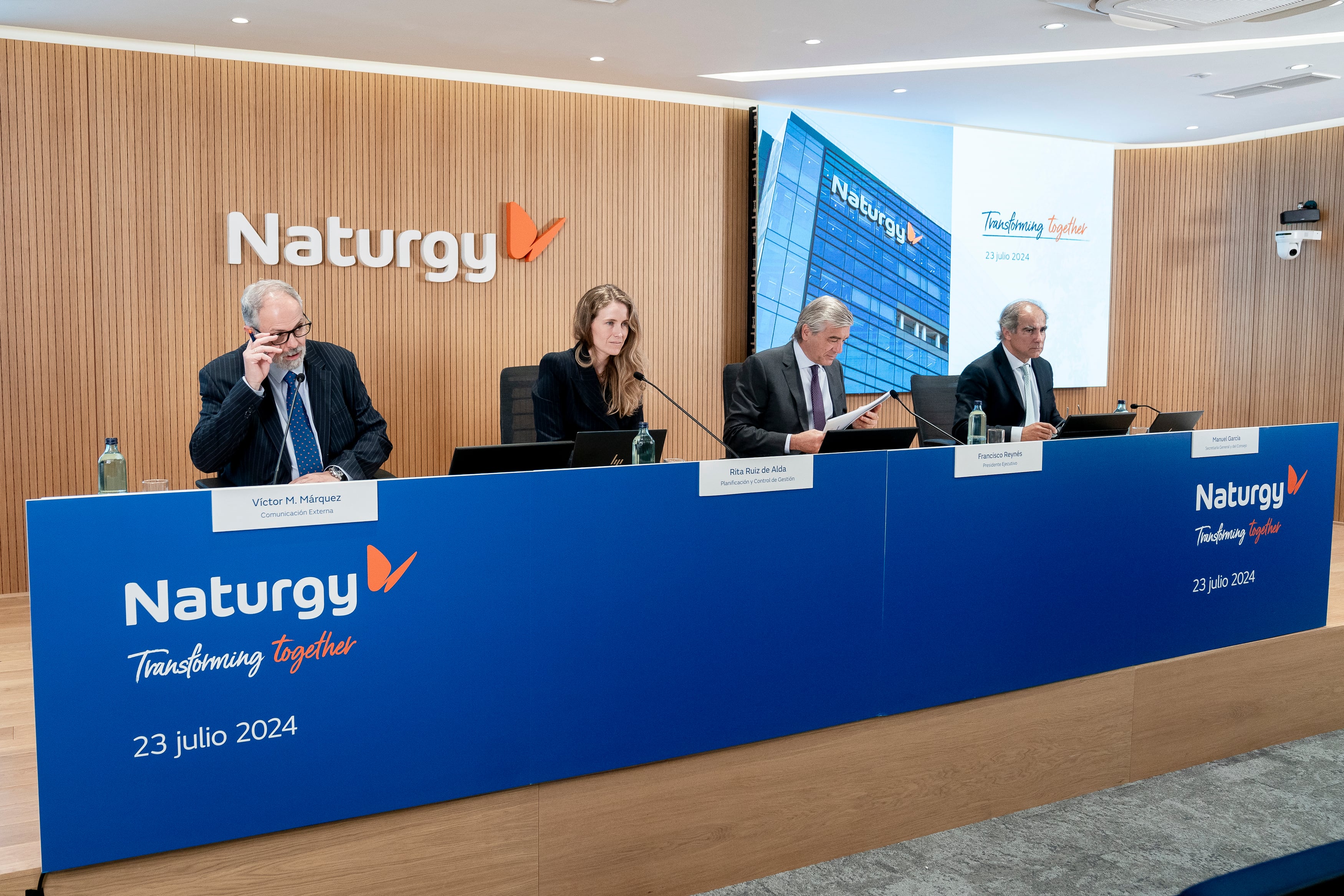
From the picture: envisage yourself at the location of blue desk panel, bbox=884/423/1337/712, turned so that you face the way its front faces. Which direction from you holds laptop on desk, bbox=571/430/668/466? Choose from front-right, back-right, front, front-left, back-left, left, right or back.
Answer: right

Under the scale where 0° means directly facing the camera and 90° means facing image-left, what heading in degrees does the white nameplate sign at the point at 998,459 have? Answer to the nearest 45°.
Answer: approximately 315°

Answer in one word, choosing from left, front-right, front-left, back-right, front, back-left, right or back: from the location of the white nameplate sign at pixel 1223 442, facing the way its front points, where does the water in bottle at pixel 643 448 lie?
right

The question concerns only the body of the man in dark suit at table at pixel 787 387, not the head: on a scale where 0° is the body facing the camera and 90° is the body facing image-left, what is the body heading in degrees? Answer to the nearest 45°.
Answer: approximately 315°

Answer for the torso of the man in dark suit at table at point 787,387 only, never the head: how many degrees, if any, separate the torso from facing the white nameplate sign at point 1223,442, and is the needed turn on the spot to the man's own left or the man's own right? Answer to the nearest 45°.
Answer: approximately 45° to the man's own left

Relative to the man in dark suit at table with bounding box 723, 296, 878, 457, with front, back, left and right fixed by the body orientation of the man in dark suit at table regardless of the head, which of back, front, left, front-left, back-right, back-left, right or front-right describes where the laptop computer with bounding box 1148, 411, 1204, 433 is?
front-left

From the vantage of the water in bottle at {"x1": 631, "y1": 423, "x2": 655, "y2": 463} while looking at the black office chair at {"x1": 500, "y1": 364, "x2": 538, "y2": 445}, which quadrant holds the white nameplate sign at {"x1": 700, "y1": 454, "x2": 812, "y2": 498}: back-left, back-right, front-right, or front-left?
back-right

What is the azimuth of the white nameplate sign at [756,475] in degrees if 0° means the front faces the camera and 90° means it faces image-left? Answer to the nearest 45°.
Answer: approximately 315°

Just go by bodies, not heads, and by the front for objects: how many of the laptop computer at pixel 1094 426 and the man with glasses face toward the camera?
1

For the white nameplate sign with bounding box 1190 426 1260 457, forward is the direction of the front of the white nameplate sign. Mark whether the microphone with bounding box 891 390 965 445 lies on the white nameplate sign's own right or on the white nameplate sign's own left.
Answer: on the white nameplate sign's own right

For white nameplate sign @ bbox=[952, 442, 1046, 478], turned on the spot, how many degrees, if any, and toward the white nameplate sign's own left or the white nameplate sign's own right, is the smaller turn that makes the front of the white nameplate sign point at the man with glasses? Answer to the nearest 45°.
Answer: approximately 135° to the white nameplate sign's own right

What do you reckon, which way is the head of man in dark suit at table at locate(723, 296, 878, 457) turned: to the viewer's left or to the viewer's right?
to the viewer's right
